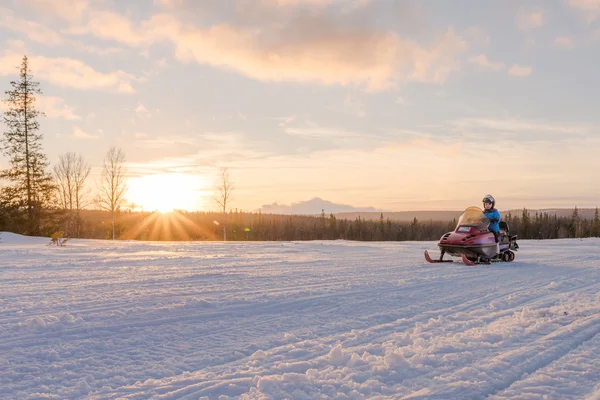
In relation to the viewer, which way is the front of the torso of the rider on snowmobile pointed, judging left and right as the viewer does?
facing the viewer and to the left of the viewer
